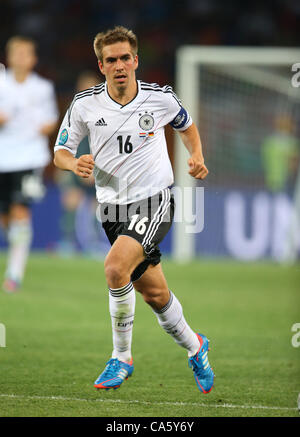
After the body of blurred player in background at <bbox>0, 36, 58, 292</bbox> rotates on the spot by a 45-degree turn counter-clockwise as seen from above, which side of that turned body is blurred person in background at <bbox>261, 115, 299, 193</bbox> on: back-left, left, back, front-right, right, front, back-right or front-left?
left

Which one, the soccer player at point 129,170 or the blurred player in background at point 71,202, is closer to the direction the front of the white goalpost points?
the soccer player

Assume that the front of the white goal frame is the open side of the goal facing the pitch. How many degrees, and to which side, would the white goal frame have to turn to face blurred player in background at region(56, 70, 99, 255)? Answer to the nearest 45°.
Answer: approximately 90° to its right

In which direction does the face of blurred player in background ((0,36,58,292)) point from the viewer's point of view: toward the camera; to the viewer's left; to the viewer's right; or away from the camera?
toward the camera

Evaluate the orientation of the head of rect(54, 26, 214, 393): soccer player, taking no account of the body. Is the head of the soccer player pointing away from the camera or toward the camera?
toward the camera

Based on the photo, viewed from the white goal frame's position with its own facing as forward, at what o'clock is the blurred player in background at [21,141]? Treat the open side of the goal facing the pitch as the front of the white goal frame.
The blurred player in background is roughly at 1 o'clock from the white goal frame.

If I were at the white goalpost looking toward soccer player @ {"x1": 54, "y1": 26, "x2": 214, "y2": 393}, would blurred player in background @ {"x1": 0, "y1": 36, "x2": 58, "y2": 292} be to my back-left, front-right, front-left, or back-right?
front-right

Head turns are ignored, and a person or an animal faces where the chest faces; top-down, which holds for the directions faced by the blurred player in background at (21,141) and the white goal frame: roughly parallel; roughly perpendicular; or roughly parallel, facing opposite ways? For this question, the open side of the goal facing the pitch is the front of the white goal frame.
roughly parallel

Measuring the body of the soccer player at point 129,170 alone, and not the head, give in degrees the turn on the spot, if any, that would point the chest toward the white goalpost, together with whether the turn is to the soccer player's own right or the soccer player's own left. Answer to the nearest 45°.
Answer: approximately 180°

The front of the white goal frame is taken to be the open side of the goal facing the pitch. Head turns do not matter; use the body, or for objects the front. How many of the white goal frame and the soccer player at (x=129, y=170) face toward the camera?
2

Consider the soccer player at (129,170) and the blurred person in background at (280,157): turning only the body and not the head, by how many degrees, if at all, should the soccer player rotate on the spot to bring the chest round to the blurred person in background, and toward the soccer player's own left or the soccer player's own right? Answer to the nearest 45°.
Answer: approximately 180°

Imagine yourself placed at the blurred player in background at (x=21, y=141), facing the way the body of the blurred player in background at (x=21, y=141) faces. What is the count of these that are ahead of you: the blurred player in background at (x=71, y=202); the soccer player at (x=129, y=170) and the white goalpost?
1

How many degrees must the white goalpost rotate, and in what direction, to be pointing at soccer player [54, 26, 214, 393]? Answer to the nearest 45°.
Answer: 0° — it already faces them

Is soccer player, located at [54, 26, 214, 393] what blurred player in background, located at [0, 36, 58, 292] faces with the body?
yes

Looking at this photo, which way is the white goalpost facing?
toward the camera

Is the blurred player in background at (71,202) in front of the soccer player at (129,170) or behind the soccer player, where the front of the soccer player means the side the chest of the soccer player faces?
behind

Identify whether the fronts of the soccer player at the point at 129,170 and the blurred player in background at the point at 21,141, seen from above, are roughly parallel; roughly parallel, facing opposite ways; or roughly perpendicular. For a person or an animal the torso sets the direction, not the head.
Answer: roughly parallel

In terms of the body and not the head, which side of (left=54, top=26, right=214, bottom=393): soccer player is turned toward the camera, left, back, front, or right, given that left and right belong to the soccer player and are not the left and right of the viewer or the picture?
front

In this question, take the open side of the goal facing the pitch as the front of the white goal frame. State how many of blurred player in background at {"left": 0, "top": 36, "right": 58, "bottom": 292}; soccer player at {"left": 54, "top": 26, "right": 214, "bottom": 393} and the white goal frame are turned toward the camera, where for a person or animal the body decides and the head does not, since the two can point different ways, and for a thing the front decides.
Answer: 3
